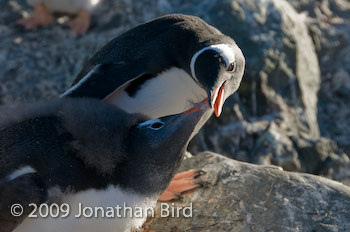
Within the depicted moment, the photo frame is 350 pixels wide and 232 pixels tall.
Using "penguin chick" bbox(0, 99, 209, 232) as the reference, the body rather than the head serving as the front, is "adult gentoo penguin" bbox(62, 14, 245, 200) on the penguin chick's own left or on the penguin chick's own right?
on the penguin chick's own left

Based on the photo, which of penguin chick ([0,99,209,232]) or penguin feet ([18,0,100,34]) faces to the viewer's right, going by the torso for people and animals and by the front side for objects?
penguin chick ([0,99,209,232])

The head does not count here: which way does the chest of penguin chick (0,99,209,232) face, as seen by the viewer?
to the viewer's right

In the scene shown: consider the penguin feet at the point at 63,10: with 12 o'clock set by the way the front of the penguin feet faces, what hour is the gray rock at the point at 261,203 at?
The gray rock is roughly at 10 o'clock from the penguin feet.

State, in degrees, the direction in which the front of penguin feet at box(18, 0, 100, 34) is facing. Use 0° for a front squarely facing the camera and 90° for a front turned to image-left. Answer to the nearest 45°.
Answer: approximately 45°

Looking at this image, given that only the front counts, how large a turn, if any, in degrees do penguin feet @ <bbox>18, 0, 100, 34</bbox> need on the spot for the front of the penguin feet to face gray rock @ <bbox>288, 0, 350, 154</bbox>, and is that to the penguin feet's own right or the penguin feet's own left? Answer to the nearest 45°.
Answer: approximately 135° to the penguin feet's own left

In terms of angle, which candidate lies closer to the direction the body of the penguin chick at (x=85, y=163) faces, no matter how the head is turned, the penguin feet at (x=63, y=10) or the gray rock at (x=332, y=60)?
the gray rock

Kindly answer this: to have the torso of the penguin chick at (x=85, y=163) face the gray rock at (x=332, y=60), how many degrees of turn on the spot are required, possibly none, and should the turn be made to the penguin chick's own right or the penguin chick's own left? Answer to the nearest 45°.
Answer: approximately 45° to the penguin chick's own left

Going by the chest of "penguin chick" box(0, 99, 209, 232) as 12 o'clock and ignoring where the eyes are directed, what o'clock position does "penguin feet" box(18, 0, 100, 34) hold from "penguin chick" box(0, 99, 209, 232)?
"penguin feet" box(18, 0, 100, 34) is roughly at 9 o'clock from "penguin chick" box(0, 99, 209, 232).

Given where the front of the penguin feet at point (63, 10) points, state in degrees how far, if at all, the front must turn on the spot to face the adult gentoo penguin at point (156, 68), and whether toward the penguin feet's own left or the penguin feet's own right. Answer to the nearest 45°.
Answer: approximately 45° to the penguin feet's own left

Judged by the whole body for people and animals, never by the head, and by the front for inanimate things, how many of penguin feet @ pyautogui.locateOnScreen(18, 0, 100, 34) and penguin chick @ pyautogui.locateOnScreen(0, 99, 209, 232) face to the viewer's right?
1

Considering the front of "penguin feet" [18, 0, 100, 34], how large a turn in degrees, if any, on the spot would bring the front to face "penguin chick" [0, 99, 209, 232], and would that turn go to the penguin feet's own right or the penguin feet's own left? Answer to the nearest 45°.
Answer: approximately 45° to the penguin feet's own left
